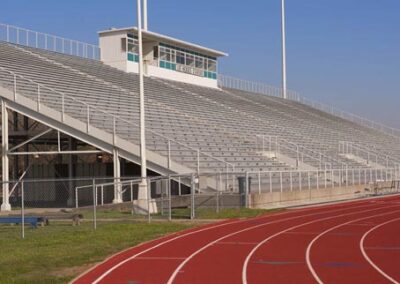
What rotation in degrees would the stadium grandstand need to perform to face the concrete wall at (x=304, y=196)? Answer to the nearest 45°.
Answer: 0° — it already faces it

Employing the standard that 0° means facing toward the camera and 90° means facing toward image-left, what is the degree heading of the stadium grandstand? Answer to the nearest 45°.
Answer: approximately 315°
